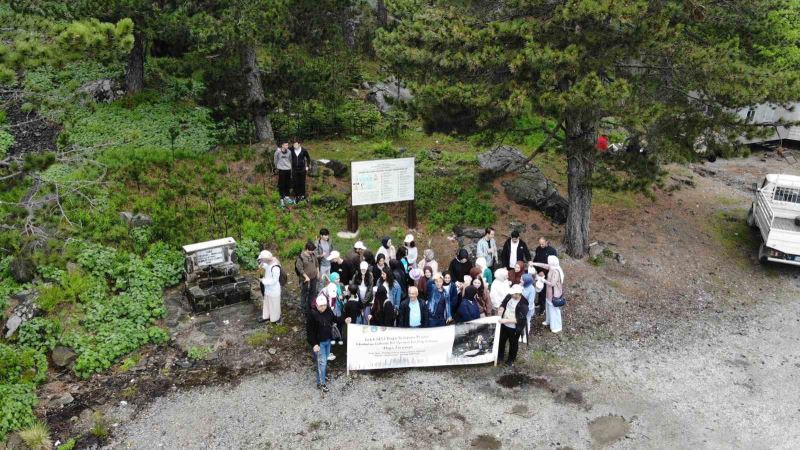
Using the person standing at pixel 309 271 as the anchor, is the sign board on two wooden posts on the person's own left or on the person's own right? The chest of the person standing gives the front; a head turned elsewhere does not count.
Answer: on the person's own left

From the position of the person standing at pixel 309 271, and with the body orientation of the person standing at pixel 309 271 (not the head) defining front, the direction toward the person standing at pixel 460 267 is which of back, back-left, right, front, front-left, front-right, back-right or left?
front-left

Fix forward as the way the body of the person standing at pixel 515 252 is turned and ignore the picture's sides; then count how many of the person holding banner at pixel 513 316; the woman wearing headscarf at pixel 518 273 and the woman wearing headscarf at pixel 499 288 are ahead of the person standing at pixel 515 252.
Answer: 3

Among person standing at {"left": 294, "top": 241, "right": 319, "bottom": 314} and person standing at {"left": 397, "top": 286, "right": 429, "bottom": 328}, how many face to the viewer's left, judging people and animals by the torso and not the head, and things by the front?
0

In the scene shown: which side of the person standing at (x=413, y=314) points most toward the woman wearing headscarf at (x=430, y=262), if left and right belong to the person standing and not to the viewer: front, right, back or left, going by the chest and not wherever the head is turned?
back

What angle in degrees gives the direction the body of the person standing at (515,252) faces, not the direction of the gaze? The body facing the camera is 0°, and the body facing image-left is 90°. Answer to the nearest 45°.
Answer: approximately 0°

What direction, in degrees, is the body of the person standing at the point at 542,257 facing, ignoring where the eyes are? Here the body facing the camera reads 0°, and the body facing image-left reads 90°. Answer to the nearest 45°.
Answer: approximately 0°
